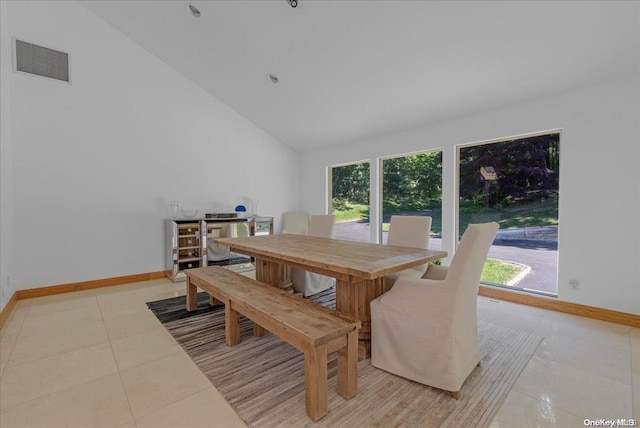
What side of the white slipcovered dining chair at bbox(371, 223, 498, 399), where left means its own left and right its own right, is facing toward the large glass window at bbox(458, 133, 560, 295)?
right

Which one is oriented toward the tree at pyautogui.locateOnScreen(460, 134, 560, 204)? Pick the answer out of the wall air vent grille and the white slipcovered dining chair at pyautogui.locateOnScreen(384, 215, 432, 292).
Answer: the wall air vent grille

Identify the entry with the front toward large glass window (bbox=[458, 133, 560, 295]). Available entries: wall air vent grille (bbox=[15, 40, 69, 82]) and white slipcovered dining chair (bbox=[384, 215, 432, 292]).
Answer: the wall air vent grille

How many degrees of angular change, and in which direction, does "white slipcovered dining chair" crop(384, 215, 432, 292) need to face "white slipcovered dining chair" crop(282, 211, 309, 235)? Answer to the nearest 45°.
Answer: approximately 90° to its right

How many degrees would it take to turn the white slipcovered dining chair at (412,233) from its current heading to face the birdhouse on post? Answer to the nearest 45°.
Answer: approximately 180°

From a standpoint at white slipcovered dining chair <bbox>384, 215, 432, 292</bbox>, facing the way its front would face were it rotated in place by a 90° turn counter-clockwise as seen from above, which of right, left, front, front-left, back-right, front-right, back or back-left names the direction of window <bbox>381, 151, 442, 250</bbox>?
back-left

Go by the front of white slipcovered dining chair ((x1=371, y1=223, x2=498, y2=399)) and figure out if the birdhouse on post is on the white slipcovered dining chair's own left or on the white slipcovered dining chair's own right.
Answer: on the white slipcovered dining chair's own right

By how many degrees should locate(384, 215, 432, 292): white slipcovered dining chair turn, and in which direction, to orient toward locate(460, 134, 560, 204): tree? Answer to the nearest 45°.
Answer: approximately 180°

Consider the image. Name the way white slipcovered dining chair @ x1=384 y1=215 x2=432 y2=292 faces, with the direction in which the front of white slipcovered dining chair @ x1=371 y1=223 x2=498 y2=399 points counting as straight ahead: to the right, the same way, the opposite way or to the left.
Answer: to the left

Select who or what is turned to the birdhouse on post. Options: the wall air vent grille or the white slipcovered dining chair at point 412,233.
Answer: the wall air vent grille

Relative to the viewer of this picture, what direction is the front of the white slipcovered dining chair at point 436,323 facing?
facing away from the viewer and to the left of the viewer

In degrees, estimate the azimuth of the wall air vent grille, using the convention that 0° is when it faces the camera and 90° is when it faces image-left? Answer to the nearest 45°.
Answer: approximately 315°
